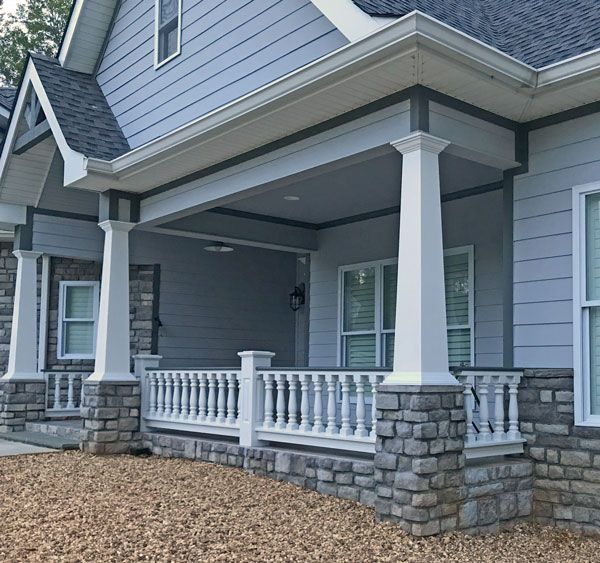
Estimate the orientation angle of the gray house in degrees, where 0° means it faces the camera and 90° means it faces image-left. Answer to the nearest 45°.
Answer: approximately 45°
